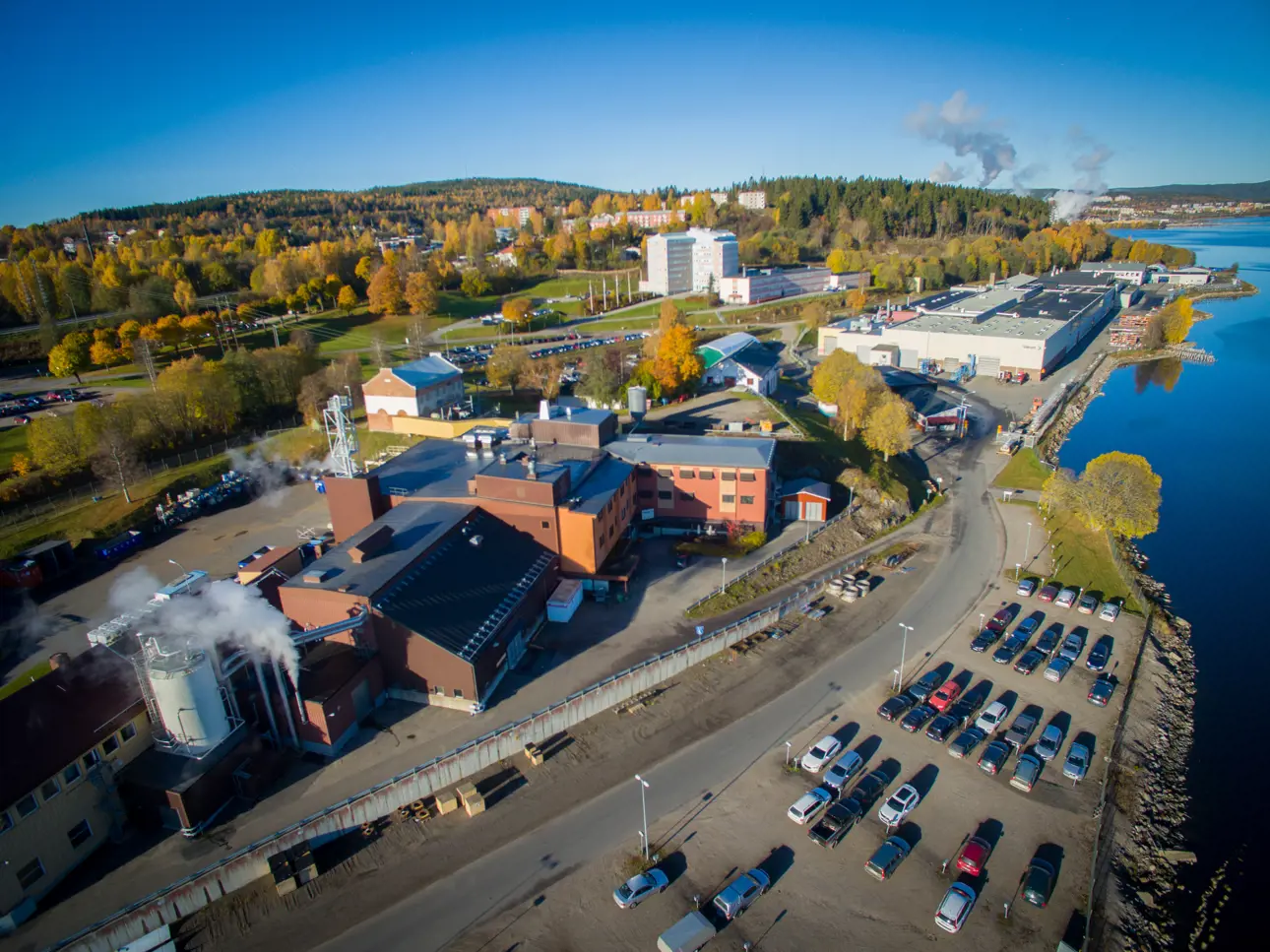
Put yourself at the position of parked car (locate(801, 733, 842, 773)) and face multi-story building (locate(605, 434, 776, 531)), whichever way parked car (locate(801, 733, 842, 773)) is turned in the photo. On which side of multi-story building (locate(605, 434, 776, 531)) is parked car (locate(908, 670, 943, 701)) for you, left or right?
right

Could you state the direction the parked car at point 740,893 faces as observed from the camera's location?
facing away from the viewer and to the right of the viewer

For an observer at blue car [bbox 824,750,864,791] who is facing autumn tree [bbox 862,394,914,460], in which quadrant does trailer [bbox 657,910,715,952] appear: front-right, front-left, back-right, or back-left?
back-left
